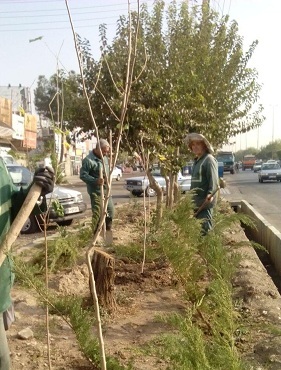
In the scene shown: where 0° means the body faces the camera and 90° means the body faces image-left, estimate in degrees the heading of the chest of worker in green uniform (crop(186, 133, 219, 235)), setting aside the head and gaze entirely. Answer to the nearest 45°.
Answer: approximately 45°

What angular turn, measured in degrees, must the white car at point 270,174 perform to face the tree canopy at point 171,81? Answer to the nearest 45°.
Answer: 0° — it already faces it

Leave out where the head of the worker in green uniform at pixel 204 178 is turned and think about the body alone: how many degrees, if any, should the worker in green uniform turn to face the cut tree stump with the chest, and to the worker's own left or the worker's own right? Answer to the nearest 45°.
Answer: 0° — they already face it

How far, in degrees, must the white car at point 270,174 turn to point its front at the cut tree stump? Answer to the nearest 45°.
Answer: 0° — it already faces it

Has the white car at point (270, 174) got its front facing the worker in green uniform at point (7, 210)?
yes
